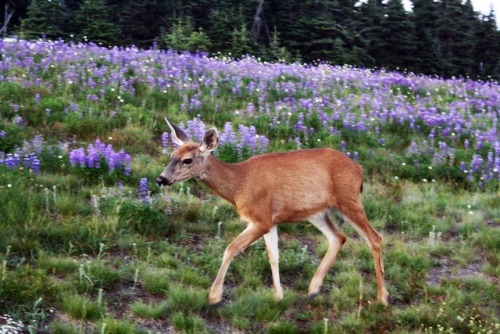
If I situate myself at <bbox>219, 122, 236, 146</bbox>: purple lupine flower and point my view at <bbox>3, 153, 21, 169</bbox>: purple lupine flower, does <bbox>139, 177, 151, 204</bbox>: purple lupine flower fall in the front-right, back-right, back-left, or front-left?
front-left

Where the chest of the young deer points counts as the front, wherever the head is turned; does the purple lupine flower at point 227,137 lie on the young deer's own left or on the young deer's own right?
on the young deer's own right

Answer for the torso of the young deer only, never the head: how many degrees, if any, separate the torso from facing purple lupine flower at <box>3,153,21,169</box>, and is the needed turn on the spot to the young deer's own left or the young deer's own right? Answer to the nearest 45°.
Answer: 0° — it already faces it

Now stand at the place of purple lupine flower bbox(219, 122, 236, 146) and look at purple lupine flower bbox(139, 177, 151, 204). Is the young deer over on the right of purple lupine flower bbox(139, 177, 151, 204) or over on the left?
left

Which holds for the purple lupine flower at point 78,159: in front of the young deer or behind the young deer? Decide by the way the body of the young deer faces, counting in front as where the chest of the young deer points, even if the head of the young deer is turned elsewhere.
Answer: in front

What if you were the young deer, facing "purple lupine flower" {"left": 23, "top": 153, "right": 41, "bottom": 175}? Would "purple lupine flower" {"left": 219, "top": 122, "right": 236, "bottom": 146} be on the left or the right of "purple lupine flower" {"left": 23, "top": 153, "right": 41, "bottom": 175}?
right

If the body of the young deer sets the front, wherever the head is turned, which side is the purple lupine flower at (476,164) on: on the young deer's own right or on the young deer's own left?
on the young deer's own right

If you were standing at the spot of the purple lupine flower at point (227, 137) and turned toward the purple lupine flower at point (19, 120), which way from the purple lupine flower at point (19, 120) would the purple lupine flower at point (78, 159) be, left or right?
left

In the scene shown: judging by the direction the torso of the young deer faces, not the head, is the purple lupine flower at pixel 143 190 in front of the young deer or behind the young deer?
in front

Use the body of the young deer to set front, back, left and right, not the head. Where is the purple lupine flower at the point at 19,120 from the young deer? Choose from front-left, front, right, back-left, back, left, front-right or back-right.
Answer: front-right

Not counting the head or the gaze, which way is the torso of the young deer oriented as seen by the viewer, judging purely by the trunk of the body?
to the viewer's left

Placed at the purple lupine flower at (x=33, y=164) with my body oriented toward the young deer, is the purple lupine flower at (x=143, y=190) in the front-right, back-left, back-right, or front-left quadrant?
front-left

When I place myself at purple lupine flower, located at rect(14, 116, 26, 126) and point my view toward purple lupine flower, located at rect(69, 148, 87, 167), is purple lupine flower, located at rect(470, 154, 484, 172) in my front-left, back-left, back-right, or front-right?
front-left
